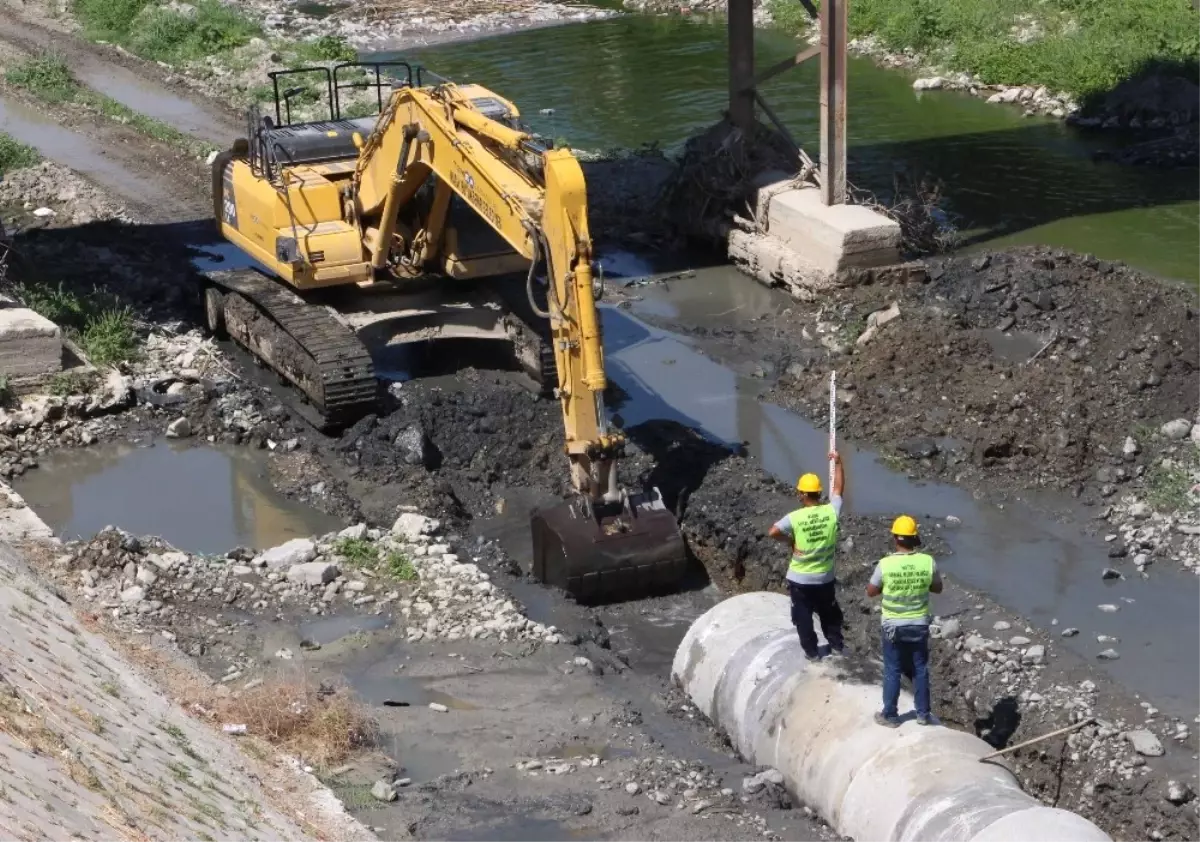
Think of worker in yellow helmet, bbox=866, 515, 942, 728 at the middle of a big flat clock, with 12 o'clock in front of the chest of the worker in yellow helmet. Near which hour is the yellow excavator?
The yellow excavator is roughly at 11 o'clock from the worker in yellow helmet.

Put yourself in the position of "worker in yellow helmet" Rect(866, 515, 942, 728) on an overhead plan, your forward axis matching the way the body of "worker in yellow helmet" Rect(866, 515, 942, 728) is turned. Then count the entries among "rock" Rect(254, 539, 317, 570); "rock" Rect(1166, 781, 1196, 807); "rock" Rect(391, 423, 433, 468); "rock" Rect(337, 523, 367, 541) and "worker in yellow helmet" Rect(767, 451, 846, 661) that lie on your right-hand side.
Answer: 1

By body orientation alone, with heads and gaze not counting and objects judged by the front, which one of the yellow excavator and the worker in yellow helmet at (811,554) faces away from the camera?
the worker in yellow helmet

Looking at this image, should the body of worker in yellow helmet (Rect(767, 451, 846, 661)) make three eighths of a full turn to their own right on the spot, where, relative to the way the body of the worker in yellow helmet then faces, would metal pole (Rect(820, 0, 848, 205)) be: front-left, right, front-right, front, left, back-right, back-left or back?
back-left

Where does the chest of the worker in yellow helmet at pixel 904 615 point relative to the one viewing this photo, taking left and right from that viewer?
facing away from the viewer

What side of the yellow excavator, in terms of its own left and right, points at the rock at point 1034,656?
front

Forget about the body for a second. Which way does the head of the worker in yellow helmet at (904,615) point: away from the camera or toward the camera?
away from the camera

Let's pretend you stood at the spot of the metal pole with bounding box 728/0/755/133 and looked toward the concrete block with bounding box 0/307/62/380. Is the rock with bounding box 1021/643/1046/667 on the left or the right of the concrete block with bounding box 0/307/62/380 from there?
left

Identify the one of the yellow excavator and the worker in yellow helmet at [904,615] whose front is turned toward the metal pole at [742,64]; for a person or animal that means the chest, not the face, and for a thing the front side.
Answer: the worker in yellow helmet

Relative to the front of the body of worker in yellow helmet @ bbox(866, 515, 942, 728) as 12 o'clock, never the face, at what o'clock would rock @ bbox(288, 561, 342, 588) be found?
The rock is roughly at 10 o'clock from the worker in yellow helmet.

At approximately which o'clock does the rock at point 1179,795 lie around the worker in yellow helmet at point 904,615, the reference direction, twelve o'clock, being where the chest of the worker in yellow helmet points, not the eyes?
The rock is roughly at 3 o'clock from the worker in yellow helmet.

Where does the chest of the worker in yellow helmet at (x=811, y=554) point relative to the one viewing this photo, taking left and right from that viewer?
facing away from the viewer

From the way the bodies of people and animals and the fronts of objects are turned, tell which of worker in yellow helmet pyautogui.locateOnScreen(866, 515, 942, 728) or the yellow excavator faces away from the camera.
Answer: the worker in yellow helmet

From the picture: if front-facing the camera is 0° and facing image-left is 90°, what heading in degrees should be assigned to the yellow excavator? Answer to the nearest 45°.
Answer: approximately 315°

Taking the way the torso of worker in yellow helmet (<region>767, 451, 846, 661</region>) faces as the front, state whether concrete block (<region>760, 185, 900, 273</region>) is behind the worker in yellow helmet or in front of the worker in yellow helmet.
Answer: in front
